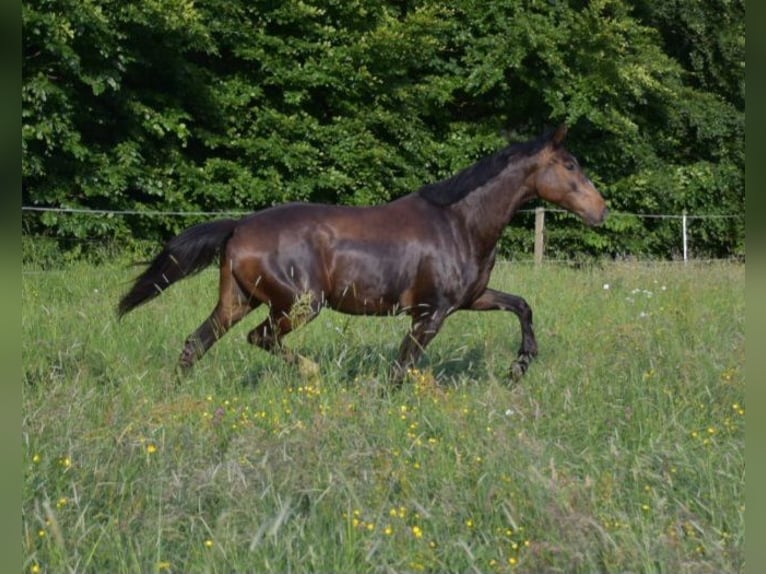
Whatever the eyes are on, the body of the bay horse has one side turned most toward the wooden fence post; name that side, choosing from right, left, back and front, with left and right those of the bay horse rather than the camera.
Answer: left

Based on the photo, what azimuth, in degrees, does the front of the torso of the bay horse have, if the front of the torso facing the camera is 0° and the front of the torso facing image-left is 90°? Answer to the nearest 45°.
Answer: approximately 270°
